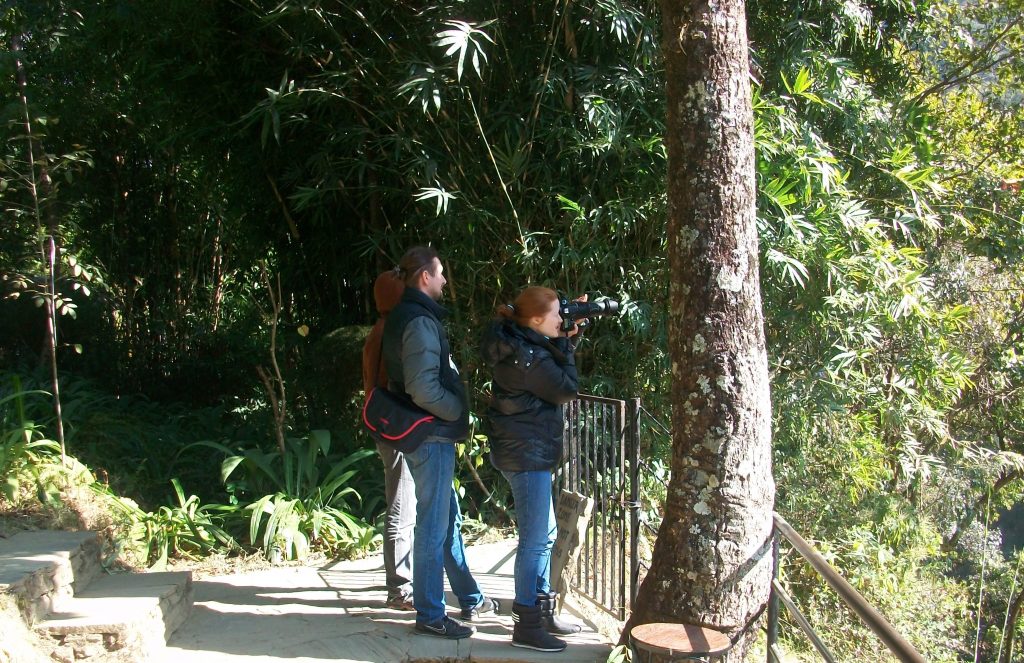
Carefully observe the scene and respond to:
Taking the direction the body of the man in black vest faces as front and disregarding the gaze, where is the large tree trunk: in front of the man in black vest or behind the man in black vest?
in front

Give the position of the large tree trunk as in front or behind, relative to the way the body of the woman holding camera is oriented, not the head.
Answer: in front

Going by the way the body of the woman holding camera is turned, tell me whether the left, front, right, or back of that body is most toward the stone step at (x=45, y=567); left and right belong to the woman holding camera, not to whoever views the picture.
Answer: back

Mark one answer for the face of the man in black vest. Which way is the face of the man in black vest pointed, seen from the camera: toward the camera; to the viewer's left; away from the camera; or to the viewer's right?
to the viewer's right

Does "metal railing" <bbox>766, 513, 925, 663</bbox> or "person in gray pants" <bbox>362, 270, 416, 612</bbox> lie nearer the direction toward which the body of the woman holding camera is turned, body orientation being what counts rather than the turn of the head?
the metal railing

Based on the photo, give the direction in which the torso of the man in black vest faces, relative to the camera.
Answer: to the viewer's right

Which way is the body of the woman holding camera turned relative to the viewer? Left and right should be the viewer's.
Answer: facing to the right of the viewer

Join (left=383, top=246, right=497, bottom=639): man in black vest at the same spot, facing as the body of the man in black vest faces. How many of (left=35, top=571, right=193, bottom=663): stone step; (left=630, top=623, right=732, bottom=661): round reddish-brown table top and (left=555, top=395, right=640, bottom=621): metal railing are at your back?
1

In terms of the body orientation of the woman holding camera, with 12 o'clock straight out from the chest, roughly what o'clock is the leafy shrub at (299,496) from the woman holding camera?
The leafy shrub is roughly at 8 o'clock from the woman holding camera.

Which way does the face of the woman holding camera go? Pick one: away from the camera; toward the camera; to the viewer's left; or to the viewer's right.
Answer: to the viewer's right

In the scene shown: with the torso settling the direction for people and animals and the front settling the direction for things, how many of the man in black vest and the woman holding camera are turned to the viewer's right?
2
